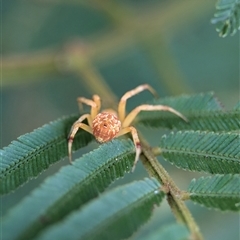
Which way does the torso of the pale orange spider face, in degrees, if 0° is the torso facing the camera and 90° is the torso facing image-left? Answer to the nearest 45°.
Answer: approximately 180°
